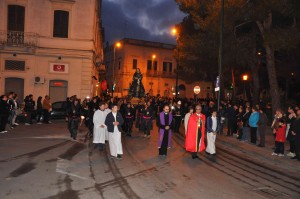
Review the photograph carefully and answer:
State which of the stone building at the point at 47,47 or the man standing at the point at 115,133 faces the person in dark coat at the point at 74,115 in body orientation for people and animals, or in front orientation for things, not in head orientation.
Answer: the stone building

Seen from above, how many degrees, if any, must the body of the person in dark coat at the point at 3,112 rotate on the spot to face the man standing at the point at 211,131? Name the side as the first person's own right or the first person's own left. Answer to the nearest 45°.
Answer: approximately 45° to the first person's own right

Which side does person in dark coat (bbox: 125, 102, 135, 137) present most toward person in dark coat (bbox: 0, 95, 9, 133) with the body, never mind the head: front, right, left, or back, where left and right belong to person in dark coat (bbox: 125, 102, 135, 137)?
right

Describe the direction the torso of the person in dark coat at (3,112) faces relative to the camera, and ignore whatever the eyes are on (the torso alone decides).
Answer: to the viewer's right

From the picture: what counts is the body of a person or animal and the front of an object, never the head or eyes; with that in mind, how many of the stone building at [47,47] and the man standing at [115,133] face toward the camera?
2

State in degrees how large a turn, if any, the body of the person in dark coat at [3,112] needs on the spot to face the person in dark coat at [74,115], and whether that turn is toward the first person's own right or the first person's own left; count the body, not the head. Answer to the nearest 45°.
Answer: approximately 45° to the first person's own right

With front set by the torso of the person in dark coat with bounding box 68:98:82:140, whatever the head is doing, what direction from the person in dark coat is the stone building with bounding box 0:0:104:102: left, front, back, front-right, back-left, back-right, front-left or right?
back

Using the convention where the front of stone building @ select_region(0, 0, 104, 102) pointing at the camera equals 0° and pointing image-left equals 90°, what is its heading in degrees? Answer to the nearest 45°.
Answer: approximately 0°
